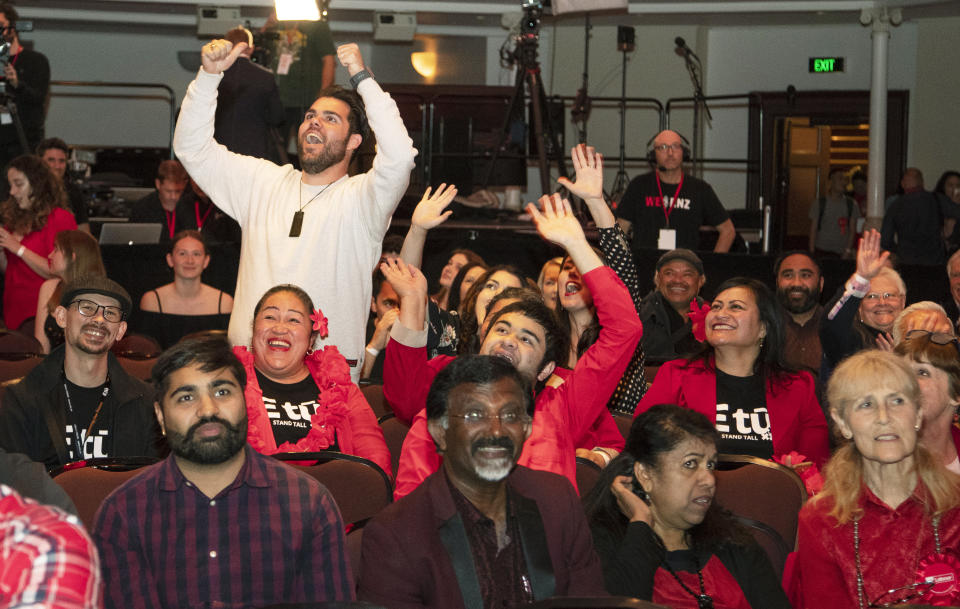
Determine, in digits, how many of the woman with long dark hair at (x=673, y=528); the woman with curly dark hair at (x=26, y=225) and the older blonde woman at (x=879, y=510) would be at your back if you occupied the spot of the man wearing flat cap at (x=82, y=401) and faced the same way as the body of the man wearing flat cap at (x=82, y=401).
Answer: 1

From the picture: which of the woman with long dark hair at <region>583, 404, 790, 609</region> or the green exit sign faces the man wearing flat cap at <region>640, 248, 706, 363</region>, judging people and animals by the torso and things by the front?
the green exit sign

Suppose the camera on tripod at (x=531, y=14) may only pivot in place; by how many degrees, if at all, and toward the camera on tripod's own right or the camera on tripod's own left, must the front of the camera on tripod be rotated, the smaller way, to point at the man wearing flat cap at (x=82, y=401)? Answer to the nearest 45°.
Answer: approximately 45° to the camera on tripod's own right

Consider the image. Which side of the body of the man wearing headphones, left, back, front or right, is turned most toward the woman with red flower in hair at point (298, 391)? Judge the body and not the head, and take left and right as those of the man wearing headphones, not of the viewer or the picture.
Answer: front

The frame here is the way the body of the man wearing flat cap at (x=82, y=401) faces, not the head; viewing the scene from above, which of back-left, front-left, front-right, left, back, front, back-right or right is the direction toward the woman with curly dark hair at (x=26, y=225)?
back

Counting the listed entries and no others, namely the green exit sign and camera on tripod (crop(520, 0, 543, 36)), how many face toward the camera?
2

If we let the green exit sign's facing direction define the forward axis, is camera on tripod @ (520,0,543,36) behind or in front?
in front

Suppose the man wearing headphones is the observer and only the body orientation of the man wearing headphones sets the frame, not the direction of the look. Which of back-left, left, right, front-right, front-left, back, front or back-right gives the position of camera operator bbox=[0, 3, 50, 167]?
right

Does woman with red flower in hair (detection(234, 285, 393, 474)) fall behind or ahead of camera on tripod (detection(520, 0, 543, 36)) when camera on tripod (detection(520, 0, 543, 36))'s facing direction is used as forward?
ahead

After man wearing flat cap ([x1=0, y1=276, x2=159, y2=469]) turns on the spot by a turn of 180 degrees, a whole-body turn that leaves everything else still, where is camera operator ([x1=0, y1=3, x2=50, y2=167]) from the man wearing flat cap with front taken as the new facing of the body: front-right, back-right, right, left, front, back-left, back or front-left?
front

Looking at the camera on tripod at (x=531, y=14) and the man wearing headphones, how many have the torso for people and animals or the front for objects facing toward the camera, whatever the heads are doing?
2

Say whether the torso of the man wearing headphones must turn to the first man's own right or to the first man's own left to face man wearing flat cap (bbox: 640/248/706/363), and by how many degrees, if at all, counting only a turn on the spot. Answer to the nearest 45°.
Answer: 0° — they already face them
